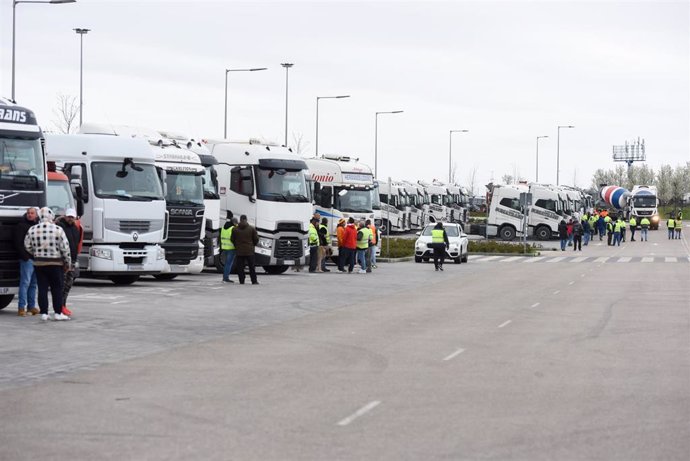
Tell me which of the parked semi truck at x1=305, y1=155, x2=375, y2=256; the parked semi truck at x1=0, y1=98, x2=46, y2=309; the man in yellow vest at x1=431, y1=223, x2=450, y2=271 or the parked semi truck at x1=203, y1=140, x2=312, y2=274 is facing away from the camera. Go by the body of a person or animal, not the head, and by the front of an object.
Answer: the man in yellow vest

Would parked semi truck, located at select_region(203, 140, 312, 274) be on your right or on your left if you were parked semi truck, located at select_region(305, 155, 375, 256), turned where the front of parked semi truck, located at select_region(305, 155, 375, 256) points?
on your right

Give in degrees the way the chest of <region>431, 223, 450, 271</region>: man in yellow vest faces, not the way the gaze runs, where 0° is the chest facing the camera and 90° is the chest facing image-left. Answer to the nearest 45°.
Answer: approximately 180°

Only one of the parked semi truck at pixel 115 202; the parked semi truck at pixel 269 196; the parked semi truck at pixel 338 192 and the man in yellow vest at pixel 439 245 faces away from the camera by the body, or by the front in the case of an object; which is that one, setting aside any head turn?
the man in yellow vest

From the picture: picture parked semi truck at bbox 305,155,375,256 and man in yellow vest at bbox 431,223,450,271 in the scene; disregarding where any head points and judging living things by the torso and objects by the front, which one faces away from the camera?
the man in yellow vest

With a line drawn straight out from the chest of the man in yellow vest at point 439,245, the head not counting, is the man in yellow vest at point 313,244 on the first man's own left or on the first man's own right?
on the first man's own left

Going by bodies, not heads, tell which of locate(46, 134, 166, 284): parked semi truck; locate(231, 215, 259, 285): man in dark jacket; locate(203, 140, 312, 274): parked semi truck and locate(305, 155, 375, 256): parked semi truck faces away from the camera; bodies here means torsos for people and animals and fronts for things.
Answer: the man in dark jacket

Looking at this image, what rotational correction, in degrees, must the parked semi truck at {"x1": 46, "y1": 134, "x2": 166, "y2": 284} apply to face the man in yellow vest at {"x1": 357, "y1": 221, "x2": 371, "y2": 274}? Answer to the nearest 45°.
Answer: approximately 90° to its left

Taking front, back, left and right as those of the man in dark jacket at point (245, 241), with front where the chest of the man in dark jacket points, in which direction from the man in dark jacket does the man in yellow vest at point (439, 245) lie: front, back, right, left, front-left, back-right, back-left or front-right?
front-right

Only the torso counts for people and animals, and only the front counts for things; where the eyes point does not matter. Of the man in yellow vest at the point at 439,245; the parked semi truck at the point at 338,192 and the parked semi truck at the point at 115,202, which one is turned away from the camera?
the man in yellow vest

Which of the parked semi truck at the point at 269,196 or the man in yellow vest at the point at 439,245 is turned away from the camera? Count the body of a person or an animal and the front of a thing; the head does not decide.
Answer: the man in yellow vest
